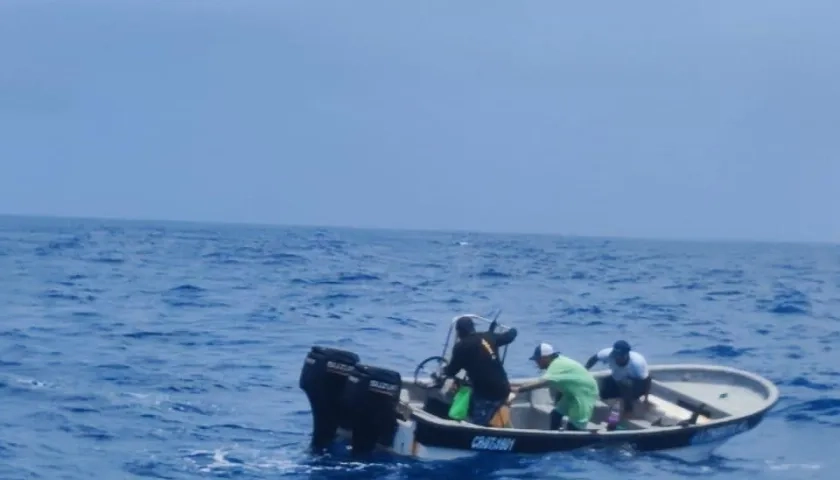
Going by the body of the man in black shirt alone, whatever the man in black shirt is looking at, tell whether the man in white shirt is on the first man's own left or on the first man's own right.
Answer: on the first man's own right

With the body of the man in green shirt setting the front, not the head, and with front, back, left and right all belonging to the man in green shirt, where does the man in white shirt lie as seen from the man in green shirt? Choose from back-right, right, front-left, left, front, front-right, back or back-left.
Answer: back-right

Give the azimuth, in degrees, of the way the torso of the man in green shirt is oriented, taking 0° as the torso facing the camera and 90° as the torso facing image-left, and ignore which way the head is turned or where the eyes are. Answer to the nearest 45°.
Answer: approximately 90°

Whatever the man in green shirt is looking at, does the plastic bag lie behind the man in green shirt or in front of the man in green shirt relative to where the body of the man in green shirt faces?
in front

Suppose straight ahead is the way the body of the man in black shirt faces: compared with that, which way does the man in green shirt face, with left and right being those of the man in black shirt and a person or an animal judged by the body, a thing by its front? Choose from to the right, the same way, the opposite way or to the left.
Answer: to the left

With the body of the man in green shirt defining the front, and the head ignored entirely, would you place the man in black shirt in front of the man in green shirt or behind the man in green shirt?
in front

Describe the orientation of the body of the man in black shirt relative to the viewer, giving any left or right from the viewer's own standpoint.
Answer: facing away from the viewer
